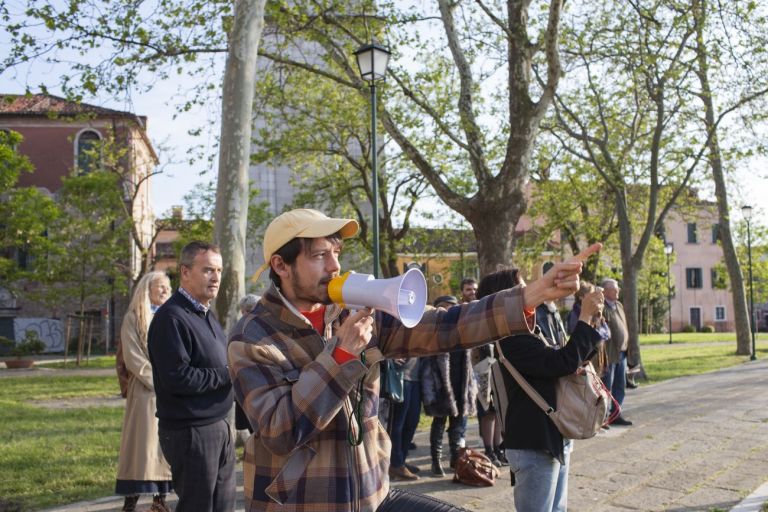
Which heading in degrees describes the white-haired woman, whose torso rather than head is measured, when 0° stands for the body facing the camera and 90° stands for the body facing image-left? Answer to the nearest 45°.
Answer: approximately 270°

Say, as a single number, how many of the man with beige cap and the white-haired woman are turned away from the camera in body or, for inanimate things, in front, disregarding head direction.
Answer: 0

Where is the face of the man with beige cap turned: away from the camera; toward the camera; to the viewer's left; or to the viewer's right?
to the viewer's right

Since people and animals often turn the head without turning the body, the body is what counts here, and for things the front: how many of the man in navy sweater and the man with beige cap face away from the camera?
0

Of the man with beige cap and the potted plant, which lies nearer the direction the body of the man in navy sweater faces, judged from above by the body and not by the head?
the man with beige cap

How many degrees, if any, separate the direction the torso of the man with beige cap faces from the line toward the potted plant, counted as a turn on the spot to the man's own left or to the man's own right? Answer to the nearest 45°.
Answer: approximately 180°

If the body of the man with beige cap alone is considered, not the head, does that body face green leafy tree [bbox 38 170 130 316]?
no

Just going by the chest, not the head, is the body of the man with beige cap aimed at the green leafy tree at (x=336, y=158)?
no

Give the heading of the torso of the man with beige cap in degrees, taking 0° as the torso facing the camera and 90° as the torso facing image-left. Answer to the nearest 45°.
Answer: approximately 315°

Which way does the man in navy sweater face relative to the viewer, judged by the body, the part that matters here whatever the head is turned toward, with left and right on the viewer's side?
facing the viewer and to the right of the viewer

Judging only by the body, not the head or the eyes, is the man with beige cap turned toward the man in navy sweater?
no
